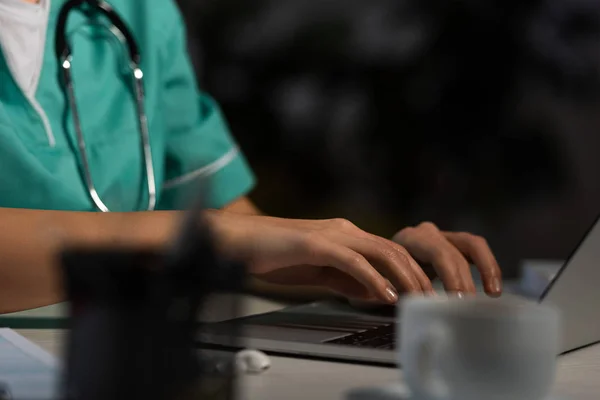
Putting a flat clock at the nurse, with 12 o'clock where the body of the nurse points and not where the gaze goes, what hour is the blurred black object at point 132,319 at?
The blurred black object is roughly at 1 o'clock from the nurse.

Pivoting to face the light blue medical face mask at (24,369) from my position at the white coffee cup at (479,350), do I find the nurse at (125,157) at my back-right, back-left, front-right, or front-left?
front-right

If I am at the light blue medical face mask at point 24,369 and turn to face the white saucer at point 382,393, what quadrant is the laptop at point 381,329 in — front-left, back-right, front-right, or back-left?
front-left

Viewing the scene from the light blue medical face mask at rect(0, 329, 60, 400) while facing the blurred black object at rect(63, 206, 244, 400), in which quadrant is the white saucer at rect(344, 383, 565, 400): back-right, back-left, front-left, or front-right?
front-left

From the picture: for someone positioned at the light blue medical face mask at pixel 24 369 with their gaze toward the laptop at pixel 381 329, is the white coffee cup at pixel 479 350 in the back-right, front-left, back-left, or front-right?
front-right

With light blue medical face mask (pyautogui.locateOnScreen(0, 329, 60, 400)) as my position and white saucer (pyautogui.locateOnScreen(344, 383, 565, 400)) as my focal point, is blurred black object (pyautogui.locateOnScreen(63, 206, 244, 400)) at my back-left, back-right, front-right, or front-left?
front-right

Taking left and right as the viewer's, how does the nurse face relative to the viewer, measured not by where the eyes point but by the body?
facing the viewer and to the right of the viewer

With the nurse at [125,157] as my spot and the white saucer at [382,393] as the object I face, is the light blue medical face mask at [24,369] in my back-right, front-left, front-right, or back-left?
front-right

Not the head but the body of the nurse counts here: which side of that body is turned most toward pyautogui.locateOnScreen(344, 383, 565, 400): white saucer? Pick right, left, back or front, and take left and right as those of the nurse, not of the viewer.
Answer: front

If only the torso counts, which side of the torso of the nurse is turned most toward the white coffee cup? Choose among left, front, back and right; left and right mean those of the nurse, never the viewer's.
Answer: front
